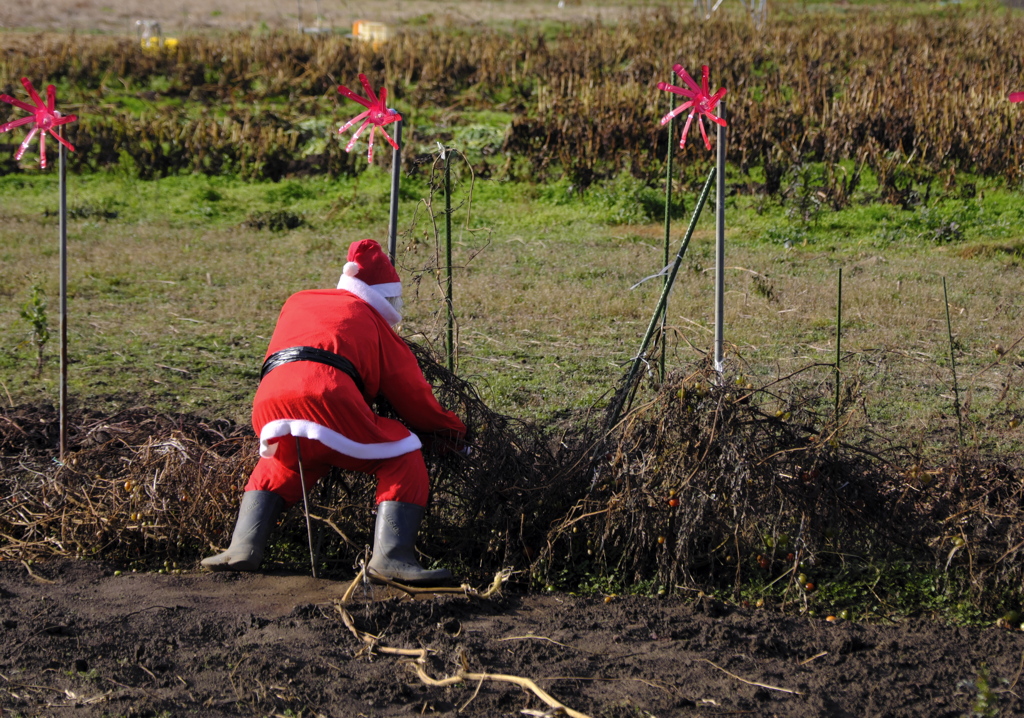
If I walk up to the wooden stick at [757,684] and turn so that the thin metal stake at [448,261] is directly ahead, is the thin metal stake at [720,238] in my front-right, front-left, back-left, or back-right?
front-right

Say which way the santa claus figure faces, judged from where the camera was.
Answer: facing away from the viewer and to the right of the viewer

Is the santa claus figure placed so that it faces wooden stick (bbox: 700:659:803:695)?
no

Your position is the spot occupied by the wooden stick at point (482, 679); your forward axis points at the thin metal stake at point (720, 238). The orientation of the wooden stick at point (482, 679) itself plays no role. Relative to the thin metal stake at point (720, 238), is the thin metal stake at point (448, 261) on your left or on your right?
left

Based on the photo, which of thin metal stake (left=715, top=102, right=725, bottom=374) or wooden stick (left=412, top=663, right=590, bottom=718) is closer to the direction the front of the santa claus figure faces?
the thin metal stake

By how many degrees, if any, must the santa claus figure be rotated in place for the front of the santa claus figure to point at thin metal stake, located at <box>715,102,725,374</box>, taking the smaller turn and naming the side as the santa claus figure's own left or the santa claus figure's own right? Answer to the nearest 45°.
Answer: approximately 45° to the santa claus figure's own right

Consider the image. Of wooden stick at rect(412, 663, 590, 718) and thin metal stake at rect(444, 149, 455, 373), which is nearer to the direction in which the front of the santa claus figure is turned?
the thin metal stake

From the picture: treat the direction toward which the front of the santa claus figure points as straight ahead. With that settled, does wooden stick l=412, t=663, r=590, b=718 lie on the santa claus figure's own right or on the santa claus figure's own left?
on the santa claus figure's own right

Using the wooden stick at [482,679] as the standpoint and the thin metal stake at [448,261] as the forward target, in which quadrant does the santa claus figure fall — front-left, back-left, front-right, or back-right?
front-left

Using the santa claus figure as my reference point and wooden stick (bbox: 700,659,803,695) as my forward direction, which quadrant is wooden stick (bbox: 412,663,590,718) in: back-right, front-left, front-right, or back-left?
front-right

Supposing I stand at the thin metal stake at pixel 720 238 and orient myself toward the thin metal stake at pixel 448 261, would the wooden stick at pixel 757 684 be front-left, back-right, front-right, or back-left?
back-left

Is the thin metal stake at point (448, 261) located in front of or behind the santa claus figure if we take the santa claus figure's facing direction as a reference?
in front

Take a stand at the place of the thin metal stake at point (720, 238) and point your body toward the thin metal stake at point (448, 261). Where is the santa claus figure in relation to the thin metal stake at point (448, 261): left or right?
left
